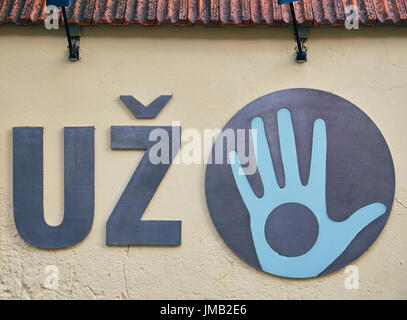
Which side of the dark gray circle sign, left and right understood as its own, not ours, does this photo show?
front

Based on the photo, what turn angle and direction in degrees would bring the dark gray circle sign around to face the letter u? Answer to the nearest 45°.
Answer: approximately 90° to its right

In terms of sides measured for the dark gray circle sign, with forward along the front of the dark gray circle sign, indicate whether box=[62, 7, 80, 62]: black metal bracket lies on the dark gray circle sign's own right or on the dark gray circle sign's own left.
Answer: on the dark gray circle sign's own right
